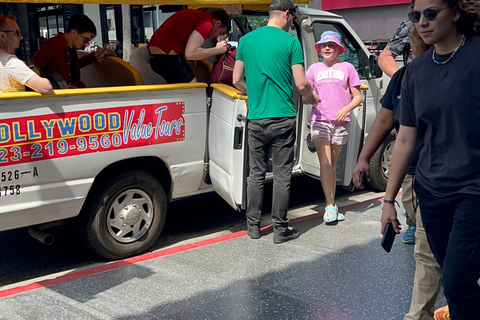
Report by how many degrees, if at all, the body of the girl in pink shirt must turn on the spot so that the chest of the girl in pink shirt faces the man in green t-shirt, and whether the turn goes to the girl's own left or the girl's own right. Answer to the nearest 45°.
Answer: approximately 45° to the girl's own right

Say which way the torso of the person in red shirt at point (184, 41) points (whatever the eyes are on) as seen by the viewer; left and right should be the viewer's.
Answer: facing to the right of the viewer

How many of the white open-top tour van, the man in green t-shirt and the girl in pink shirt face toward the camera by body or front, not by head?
1

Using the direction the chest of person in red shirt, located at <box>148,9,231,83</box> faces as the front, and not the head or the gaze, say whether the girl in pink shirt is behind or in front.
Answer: in front

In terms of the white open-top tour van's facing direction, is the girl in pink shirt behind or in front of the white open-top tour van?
in front

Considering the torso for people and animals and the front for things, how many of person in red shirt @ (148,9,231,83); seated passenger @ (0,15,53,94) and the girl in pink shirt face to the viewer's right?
2

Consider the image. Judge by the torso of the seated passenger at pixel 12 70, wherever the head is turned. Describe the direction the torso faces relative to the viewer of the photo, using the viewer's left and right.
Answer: facing to the right of the viewer

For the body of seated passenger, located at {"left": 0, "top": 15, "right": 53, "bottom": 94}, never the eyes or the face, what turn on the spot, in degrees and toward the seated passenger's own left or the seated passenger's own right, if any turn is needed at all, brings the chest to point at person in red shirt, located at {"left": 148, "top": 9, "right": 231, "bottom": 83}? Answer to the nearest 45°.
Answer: approximately 45° to the seated passenger's own left
